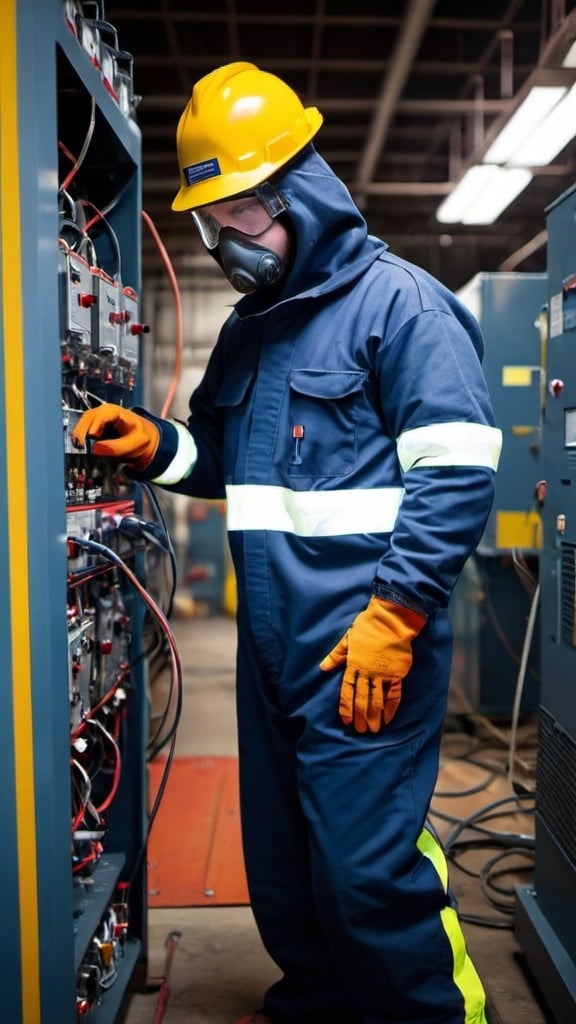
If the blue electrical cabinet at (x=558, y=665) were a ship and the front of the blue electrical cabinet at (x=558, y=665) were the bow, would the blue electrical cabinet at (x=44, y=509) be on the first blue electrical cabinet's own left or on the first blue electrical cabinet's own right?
on the first blue electrical cabinet's own left

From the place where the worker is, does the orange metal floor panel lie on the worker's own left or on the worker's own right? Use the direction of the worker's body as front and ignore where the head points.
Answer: on the worker's own right

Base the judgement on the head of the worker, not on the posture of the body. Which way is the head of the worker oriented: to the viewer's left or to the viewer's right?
to the viewer's left

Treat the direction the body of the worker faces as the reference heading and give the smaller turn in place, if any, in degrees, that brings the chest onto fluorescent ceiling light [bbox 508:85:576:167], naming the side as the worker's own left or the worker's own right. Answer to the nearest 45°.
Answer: approximately 180°

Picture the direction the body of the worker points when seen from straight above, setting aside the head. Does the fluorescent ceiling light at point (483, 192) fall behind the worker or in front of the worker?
behind

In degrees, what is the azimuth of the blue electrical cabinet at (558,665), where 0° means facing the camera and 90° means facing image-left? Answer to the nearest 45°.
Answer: approximately 90°

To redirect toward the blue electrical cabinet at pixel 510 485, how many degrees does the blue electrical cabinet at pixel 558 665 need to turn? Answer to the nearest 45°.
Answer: approximately 90° to its right

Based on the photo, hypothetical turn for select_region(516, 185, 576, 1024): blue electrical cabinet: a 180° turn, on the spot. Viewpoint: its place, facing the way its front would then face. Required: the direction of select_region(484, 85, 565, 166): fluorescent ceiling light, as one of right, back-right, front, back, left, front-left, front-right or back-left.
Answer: left

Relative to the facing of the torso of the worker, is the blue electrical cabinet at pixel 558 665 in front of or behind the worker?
behind

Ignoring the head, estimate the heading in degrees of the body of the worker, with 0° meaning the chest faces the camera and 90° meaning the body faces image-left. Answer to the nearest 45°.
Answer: approximately 45°

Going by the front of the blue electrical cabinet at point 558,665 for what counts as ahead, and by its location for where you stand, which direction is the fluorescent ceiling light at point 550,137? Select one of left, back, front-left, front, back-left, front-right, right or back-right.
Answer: right

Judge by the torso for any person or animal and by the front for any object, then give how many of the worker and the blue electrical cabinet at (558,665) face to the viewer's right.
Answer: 0
